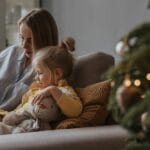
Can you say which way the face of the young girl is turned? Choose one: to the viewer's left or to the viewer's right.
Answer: to the viewer's left

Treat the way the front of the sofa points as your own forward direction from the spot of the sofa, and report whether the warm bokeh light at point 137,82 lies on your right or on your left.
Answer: on your left

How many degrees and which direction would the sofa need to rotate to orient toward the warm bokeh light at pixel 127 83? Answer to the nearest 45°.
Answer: approximately 90° to its left

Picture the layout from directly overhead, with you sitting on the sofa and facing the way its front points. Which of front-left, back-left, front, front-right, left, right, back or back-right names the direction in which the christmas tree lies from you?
left

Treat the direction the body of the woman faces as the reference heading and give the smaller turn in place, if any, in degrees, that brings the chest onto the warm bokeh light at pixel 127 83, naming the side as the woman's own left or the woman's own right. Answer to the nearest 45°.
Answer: approximately 45° to the woman's own left
